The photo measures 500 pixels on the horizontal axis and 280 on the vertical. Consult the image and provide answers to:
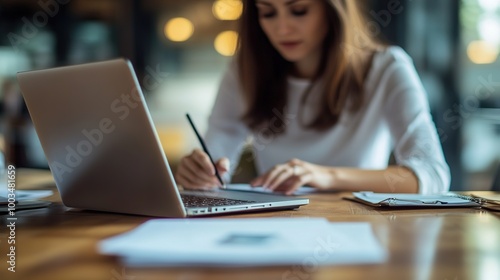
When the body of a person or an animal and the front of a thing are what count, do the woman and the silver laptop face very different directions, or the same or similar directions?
very different directions

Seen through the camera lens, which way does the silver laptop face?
facing away from the viewer and to the right of the viewer

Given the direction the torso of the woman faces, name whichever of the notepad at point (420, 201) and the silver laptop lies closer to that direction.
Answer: the silver laptop

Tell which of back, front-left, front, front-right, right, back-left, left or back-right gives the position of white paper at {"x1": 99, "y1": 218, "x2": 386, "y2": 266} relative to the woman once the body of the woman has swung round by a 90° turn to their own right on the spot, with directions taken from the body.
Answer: back-left

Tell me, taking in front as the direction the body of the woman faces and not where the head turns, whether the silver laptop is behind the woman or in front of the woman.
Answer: in front

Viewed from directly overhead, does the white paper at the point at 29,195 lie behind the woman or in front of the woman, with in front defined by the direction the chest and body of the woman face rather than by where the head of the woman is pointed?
in front

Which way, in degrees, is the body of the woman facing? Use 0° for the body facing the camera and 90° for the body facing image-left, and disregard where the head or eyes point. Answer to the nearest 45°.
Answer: approximately 45°

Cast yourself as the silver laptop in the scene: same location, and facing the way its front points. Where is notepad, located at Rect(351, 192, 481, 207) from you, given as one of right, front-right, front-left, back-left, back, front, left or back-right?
front-right
